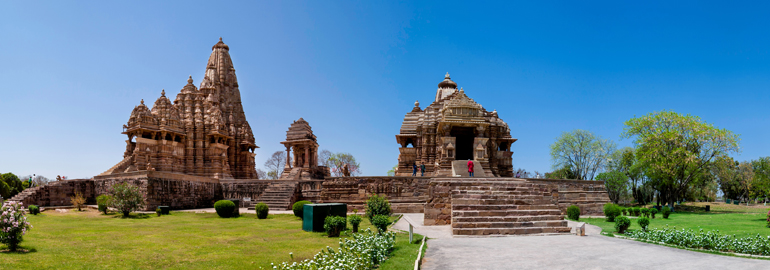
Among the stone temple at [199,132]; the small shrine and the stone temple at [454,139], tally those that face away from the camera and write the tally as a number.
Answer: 0

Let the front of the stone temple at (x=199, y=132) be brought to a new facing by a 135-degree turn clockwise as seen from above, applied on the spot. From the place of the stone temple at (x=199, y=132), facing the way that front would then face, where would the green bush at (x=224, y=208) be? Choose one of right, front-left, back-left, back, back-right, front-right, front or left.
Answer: back

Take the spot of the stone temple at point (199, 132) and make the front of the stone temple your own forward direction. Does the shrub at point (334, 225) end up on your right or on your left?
on your left

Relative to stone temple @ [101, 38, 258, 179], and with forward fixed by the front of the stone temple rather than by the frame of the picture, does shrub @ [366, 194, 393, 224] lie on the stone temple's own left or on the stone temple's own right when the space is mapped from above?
on the stone temple's own left

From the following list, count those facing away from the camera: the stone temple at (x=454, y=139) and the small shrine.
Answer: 0

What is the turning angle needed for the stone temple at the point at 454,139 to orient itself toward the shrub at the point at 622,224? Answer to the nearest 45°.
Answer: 0° — it already faces it

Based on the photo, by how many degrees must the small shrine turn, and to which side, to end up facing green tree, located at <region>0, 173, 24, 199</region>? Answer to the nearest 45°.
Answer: approximately 45° to its right

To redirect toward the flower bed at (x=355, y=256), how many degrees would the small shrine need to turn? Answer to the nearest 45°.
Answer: approximately 45° to its left

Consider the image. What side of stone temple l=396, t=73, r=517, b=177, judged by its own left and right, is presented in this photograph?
front

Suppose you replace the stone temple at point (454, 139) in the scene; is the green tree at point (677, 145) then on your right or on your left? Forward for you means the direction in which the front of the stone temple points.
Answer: on your left

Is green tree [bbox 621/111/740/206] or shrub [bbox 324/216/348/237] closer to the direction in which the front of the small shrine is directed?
the shrub

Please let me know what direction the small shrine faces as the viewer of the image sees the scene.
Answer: facing the viewer and to the left of the viewer
